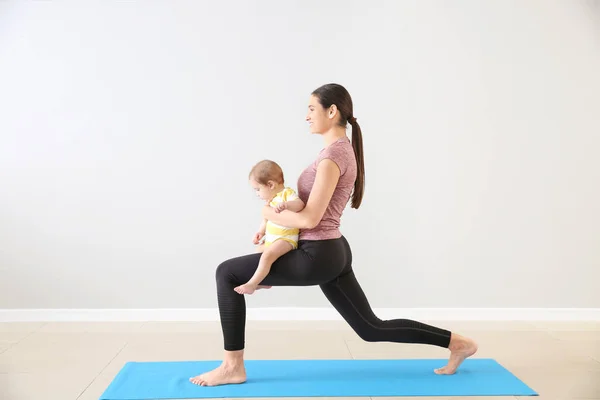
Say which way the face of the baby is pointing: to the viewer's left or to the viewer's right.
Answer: to the viewer's left

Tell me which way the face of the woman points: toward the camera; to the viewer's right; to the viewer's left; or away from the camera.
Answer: to the viewer's left

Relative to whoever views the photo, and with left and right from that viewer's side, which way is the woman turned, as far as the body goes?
facing to the left of the viewer
